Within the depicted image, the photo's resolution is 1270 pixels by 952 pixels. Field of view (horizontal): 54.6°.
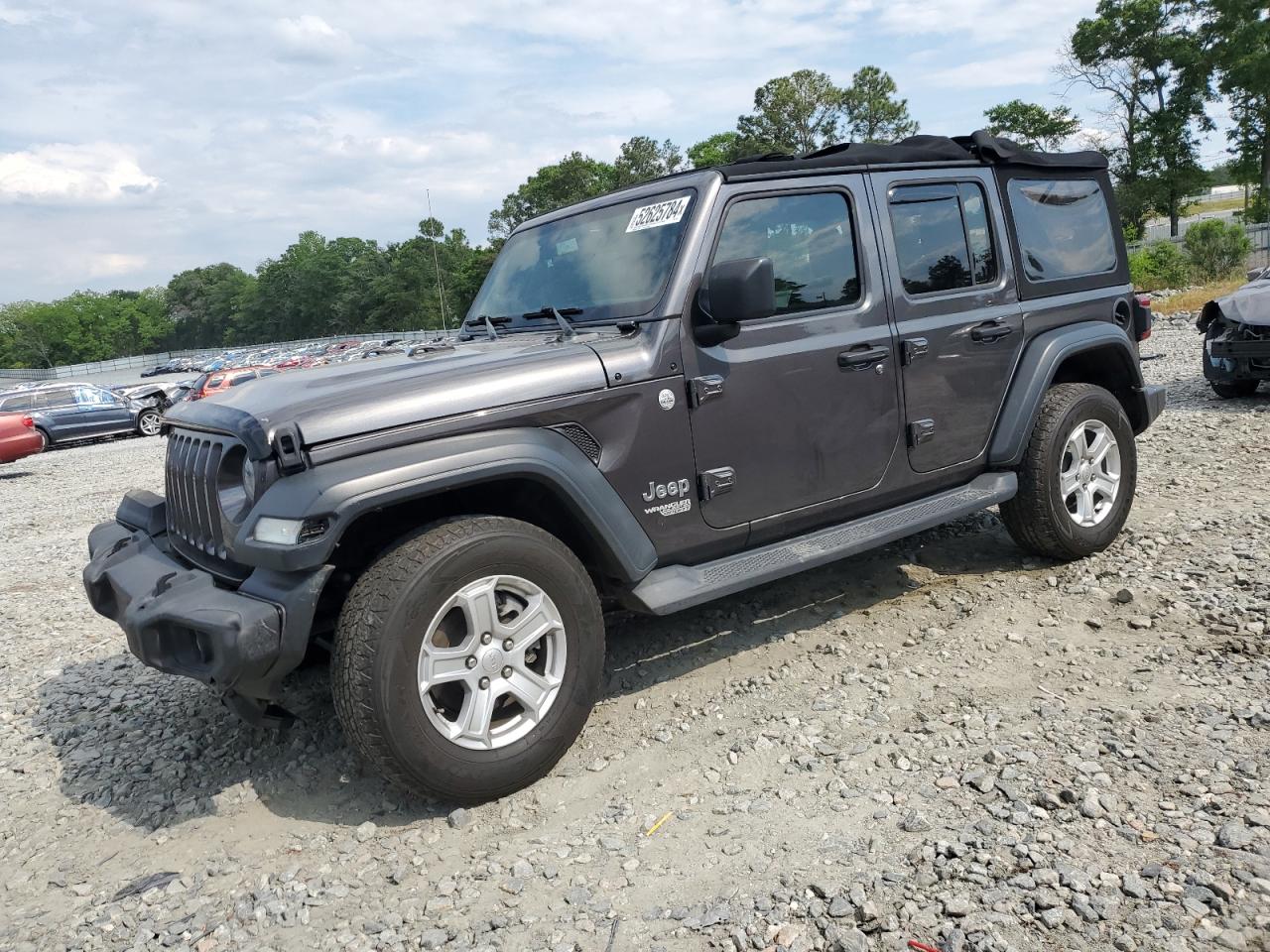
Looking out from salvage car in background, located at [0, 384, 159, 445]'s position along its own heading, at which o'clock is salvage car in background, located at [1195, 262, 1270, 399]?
salvage car in background, located at [1195, 262, 1270, 399] is roughly at 2 o'clock from salvage car in background, located at [0, 384, 159, 445].

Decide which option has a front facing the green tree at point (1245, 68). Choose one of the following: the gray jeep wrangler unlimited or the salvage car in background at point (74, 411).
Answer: the salvage car in background

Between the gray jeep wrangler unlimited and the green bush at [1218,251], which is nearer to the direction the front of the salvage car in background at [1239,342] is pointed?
the gray jeep wrangler unlimited

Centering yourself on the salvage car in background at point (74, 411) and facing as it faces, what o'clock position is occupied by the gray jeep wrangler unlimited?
The gray jeep wrangler unlimited is roughly at 3 o'clock from the salvage car in background.

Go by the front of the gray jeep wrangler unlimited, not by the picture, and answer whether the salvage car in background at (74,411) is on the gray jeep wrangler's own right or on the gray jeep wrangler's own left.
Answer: on the gray jeep wrangler's own right

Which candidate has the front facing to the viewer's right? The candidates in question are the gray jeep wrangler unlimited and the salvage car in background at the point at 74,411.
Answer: the salvage car in background

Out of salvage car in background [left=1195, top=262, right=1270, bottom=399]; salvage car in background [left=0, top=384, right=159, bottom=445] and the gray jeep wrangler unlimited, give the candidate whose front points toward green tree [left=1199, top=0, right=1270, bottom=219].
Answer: salvage car in background [left=0, top=384, right=159, bottom=445]

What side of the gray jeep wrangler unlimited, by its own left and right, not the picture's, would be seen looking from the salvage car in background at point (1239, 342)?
back

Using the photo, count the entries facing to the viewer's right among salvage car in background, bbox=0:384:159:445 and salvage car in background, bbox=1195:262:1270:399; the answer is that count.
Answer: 1

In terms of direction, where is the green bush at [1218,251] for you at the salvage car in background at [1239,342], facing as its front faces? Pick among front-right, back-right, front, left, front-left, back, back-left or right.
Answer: back-right

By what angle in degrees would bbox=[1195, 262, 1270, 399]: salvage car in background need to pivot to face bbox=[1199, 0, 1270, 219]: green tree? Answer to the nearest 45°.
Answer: approximately 135° to its right

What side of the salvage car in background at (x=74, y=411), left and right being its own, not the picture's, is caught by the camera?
right

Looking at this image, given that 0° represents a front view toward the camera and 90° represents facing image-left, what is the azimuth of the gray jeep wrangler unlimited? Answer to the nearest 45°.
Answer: approximately 45°

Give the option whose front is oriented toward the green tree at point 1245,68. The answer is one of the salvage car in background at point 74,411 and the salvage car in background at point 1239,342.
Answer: the salvage car in background at point 74,411
